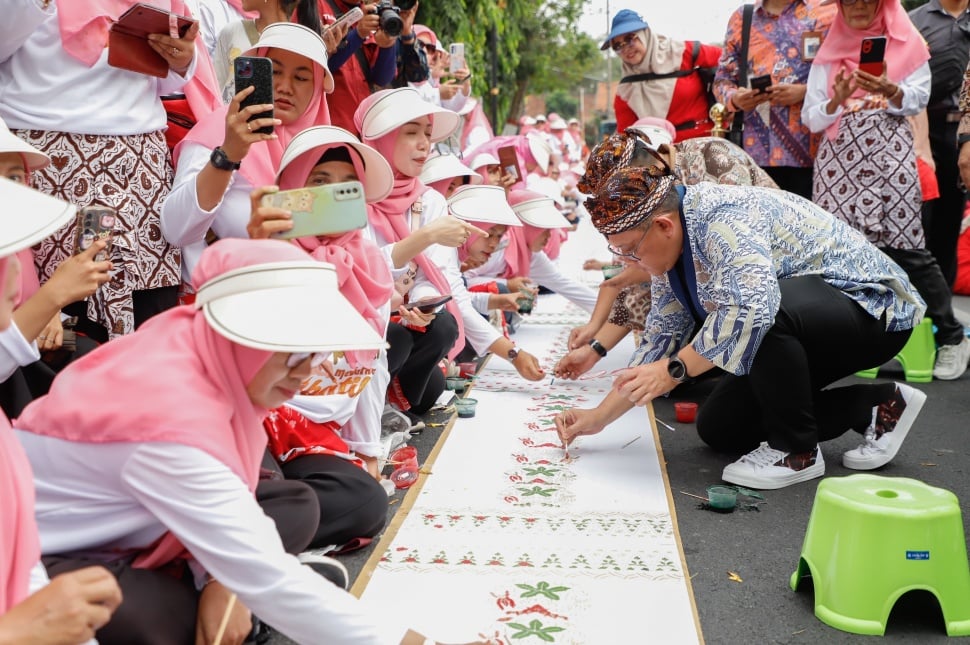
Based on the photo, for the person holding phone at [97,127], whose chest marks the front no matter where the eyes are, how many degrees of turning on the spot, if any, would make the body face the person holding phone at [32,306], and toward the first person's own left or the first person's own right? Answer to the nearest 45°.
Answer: approximately 45° to the first person's own right

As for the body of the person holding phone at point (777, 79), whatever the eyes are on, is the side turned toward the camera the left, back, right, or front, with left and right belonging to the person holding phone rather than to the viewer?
front

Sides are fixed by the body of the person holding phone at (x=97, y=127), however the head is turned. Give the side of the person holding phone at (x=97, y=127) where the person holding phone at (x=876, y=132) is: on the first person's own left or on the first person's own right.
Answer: on the first person's own left

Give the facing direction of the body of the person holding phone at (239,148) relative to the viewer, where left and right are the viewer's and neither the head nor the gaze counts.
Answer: facing the viewer and to the right of the viewer

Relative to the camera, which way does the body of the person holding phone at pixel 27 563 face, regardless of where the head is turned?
to the viewer's right

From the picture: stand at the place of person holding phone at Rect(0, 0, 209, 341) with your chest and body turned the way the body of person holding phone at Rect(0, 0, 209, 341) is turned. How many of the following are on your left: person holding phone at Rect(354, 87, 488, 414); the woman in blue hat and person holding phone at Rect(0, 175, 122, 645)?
2

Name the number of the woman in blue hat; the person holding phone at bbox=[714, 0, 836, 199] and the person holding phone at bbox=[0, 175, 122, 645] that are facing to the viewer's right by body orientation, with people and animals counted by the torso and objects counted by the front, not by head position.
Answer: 1

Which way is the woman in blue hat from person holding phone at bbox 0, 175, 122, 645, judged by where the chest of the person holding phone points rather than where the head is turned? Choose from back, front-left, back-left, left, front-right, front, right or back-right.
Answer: front-left

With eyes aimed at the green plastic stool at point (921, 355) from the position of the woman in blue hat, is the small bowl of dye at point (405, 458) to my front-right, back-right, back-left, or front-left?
front-right

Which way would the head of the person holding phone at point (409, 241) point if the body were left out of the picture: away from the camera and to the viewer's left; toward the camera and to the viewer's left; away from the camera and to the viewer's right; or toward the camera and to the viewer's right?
toward the camera and to the viewer's right

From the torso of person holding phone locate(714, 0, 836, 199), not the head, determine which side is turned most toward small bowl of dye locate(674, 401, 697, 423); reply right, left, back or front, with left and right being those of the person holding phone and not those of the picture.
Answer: front

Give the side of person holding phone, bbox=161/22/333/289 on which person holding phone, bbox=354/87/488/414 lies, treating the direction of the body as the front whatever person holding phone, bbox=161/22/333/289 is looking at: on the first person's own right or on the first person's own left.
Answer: on the first person's own left

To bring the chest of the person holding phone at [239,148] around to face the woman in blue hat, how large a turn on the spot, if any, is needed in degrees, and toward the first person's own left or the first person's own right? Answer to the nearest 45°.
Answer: approximately 90° to the first person's own left

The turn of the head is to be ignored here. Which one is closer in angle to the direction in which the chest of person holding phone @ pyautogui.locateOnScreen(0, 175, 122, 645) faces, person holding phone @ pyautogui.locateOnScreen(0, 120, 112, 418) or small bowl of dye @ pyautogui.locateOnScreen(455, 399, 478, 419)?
the small bowl of dye

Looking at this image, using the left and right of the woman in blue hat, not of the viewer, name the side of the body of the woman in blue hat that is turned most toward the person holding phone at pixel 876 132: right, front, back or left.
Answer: left

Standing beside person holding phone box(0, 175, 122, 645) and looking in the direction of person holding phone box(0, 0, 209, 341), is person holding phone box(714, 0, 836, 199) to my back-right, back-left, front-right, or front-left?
front-right
